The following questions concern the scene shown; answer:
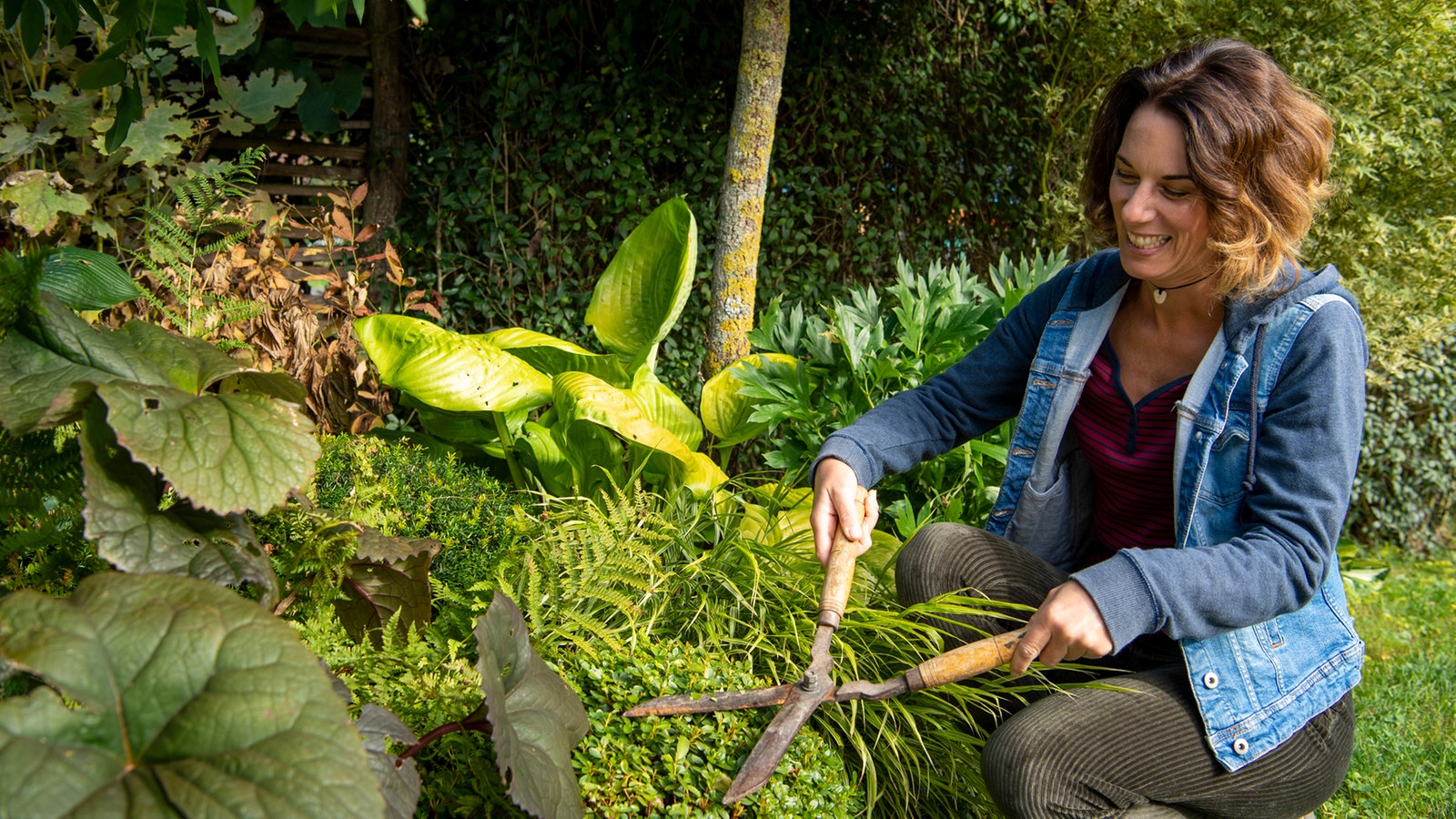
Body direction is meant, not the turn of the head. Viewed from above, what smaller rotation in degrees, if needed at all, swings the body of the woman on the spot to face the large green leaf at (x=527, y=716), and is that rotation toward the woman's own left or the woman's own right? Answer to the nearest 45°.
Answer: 0° — they already face it

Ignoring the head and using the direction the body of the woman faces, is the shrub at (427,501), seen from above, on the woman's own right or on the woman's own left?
on the woman's own right

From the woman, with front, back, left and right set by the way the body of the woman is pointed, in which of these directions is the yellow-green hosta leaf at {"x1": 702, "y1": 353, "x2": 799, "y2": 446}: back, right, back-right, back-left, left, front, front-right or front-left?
right

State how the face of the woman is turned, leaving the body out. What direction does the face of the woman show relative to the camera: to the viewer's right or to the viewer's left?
to the viewer's left

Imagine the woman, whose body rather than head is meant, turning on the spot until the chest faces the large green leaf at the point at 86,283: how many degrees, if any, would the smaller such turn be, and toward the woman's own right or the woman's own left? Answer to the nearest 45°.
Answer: approximately 45° to the woman's own right

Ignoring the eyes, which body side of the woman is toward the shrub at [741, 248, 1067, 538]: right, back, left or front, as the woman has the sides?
right

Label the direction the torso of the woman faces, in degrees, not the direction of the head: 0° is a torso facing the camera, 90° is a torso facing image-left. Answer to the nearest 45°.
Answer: approximately 45°

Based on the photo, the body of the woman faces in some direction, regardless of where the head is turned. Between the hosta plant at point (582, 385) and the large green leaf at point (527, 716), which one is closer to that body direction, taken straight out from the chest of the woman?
the large green leaf
